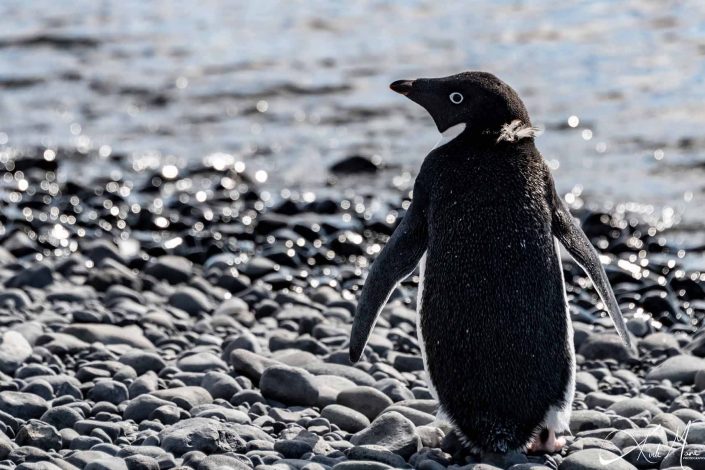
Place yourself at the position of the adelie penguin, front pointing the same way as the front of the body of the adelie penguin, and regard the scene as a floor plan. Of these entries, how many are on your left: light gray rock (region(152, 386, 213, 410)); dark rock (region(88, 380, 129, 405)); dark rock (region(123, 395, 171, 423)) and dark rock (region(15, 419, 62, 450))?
4

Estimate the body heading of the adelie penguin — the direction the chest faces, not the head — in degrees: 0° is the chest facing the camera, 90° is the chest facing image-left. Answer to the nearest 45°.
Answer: approximately 180°

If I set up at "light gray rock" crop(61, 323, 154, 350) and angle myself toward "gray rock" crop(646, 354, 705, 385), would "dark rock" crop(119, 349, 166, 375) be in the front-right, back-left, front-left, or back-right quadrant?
front-right

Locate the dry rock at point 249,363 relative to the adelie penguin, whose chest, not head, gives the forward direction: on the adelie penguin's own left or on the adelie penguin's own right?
on the adelie penguin's own left

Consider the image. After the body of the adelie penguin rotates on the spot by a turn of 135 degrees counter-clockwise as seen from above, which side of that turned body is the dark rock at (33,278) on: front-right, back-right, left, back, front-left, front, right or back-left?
right

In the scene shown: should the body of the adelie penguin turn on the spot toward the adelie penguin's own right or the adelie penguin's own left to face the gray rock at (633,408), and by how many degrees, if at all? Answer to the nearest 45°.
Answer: approximately 45° to the adelie penguin's own right

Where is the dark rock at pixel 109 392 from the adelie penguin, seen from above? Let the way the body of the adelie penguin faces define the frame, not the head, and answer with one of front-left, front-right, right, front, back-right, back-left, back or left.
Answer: left

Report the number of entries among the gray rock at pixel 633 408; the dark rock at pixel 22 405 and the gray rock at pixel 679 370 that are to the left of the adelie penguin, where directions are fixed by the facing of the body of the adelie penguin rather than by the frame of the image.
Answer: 1

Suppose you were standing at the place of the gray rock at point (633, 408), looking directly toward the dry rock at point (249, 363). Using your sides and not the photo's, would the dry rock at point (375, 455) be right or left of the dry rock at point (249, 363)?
left

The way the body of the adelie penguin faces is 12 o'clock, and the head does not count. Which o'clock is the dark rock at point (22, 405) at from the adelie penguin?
The dark rock is roughly at 9 o'clock from the adelie penguin.

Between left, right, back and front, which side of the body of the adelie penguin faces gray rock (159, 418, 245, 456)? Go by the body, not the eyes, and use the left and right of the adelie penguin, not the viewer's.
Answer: left

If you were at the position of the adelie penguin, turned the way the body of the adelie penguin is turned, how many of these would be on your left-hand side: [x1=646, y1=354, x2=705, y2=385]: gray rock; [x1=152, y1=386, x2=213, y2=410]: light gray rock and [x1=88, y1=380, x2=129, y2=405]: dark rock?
2

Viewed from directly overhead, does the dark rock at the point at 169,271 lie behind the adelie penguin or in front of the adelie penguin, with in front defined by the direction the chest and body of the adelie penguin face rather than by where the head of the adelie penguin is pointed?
in front

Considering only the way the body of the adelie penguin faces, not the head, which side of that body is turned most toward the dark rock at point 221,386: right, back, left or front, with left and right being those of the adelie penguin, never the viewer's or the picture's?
left

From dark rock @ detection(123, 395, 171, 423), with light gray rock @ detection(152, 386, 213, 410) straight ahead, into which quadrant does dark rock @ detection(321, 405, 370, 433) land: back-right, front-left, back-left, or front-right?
front-right

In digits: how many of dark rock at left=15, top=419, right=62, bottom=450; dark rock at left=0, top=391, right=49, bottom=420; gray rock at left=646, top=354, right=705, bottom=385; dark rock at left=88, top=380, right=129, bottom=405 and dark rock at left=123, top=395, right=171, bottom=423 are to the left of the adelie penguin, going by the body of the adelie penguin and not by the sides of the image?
4

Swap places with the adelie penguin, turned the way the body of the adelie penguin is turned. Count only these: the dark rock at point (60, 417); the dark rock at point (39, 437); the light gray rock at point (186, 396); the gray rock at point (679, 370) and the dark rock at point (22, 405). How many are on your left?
4

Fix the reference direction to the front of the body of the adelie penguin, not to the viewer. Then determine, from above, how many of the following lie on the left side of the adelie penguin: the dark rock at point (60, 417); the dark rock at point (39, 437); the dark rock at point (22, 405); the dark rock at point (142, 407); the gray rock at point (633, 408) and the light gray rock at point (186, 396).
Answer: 5

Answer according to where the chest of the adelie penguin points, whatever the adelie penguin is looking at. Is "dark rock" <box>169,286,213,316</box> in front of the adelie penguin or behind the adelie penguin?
in front

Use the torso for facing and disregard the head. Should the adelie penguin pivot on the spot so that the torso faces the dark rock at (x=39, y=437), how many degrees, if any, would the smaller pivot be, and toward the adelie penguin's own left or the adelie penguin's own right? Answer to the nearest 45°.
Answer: approximately 90° to the adelie penguin's own left
